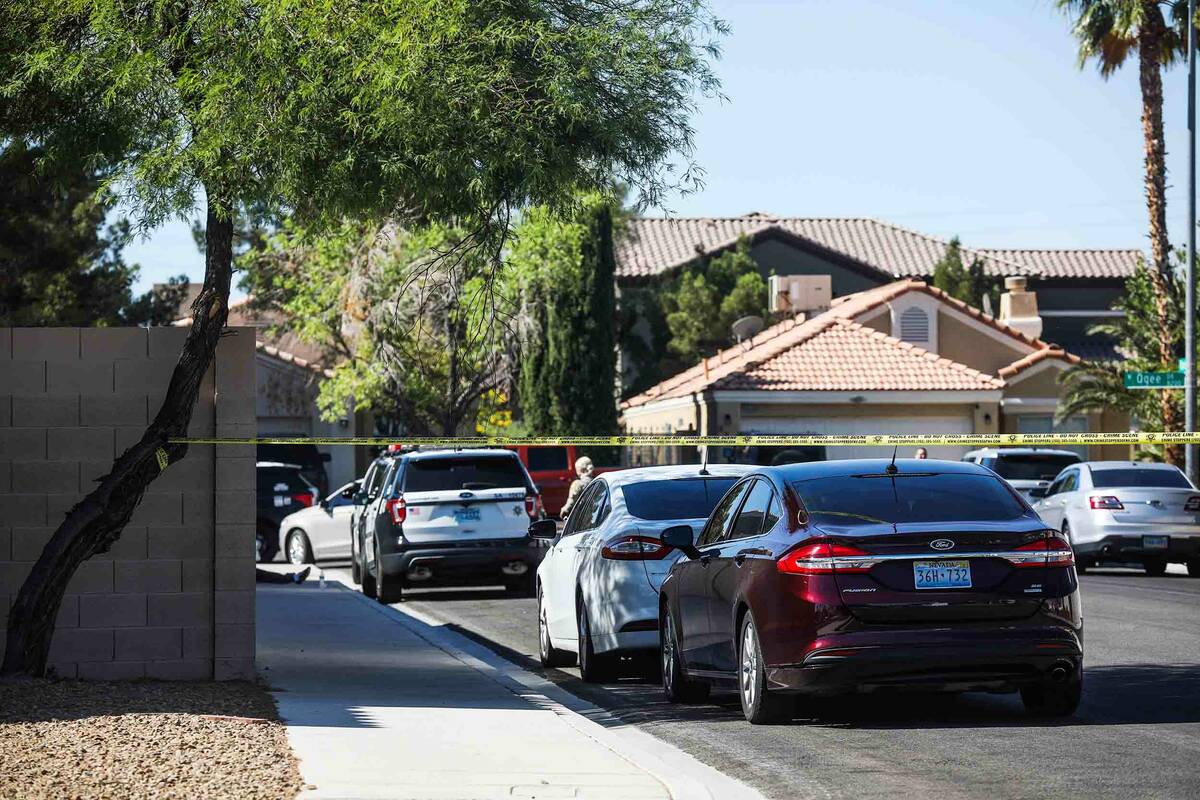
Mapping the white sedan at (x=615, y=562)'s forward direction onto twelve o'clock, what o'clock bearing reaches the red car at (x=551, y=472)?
The red car is roughly at 12 o'clock from the white sedan.

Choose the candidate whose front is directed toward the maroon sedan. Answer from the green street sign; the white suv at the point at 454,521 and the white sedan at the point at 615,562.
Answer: the green street sign

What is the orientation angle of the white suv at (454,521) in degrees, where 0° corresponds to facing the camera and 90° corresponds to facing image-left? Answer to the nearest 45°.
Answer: approximately 180°

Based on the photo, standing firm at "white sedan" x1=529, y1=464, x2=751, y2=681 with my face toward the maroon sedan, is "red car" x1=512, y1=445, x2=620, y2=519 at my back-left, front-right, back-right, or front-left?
back-left

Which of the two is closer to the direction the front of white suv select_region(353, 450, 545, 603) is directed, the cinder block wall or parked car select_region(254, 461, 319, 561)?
the parked car

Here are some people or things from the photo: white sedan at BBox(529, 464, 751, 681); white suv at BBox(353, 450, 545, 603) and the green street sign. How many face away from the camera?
2

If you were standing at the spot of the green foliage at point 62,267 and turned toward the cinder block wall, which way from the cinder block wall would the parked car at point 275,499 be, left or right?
left

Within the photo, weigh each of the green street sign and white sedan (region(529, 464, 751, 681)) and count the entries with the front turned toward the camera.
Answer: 1

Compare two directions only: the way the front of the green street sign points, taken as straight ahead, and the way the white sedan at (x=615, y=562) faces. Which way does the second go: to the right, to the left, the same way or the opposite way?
the opposite way

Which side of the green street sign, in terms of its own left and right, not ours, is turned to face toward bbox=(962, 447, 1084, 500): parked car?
right

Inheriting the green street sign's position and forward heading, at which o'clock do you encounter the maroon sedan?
The maroon sedan is roughly at 12 o'clock from the green street sign.
